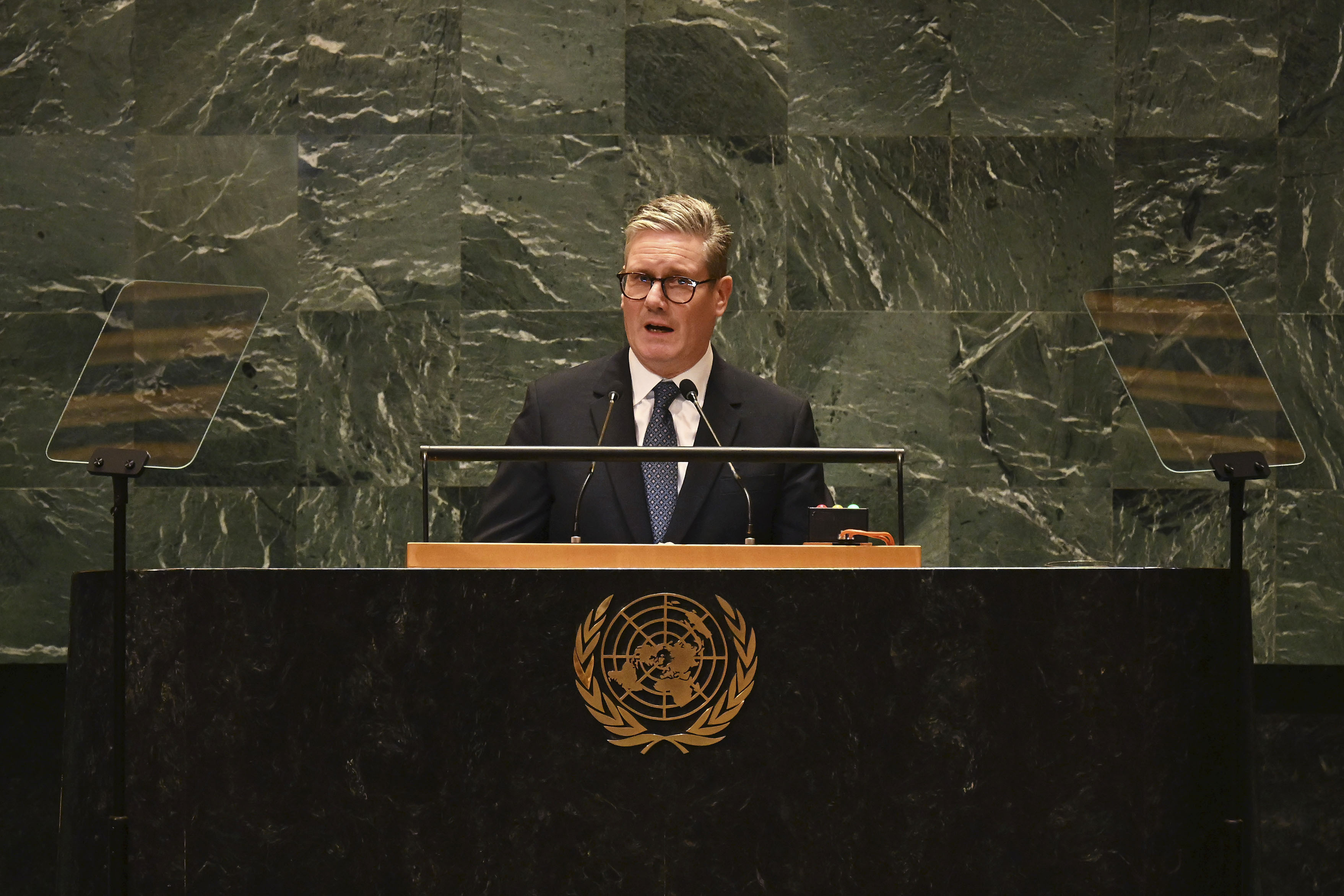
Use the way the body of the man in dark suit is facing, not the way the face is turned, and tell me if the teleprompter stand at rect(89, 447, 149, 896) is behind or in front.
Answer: in front

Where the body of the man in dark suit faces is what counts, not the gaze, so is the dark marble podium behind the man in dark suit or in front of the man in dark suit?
in front

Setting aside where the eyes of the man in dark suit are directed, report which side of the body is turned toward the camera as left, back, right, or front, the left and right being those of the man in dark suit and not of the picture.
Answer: front

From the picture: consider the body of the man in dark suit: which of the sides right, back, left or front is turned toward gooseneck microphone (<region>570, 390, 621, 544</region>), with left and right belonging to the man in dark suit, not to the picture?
front

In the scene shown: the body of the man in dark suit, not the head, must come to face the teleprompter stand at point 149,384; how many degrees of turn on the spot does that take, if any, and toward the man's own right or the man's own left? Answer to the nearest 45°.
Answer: approximately 45° to the man's own right

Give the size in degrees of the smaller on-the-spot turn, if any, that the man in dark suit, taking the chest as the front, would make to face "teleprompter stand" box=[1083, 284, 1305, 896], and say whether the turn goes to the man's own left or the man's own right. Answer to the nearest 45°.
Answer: approximately 45° to the man's own left
